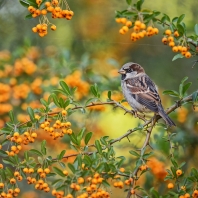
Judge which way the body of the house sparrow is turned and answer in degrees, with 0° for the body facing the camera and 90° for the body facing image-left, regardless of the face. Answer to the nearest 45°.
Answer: approximately 90°
